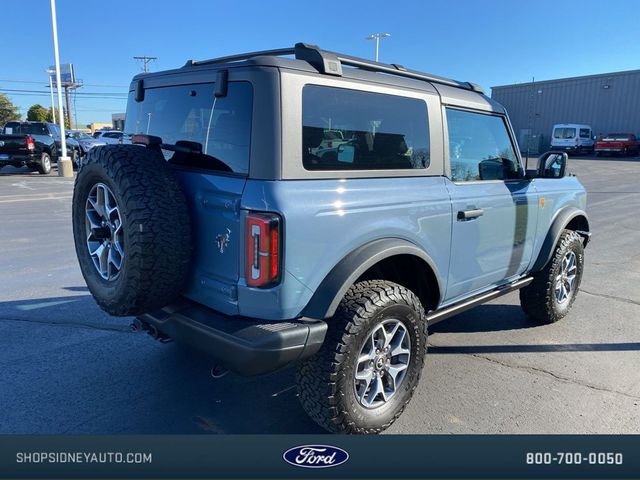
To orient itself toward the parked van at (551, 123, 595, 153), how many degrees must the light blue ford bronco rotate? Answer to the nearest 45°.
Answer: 0° — it already faces it

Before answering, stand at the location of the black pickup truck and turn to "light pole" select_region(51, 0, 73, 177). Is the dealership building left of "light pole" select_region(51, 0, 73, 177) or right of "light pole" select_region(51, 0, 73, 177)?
left

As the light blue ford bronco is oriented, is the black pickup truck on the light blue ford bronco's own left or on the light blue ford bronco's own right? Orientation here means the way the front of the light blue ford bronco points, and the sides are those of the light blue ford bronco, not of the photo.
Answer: on the light blue ford bronco's own left

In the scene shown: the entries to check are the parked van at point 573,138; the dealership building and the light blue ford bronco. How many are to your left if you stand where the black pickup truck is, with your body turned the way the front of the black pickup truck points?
0

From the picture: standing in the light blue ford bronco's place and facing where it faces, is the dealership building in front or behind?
in front

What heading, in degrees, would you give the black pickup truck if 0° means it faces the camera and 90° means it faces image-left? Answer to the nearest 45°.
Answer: approximately 225°

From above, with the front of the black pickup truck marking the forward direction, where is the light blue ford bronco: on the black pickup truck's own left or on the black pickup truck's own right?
on the black pickup truck's own right

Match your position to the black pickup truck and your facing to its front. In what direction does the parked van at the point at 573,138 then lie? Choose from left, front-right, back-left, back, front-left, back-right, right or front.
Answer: front-right

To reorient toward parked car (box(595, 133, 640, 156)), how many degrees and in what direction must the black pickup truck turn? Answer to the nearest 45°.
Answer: approximately 45° to its right

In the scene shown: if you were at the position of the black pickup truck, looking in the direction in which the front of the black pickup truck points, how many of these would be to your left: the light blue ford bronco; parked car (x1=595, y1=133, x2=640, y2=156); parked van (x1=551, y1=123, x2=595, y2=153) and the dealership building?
0

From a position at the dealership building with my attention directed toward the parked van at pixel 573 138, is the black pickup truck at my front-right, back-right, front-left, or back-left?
front-right

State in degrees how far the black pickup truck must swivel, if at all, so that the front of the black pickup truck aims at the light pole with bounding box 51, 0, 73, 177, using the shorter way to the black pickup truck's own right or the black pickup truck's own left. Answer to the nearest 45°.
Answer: approximately 90° to the black pickup truck's own right

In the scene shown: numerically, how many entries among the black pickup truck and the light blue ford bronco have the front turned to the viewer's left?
0

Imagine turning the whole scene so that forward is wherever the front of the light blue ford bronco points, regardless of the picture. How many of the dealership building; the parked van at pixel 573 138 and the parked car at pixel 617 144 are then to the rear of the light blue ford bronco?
0

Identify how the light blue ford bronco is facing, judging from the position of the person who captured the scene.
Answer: facing away from the viewer and to the right of the viewer
